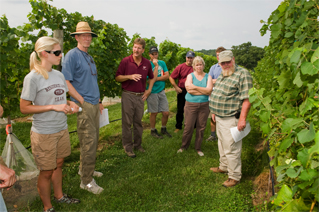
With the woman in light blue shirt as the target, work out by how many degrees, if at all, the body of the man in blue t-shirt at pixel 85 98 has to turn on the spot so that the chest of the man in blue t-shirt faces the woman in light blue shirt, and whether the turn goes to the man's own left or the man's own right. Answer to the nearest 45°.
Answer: approximately 45° to the man's own left

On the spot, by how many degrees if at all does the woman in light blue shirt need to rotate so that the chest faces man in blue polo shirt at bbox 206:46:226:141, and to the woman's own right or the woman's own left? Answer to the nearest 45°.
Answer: approximately 180°

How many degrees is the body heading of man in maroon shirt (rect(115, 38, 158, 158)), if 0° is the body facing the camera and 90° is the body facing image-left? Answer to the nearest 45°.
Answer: approximately 0°

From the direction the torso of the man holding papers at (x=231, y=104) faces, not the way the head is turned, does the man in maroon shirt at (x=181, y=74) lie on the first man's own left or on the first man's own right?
on the first man's own right

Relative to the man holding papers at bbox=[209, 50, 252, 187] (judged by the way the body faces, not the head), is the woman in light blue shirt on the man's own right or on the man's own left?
on the man's own right

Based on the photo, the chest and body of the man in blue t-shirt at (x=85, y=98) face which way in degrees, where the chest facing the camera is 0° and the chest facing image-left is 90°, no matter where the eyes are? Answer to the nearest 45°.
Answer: approximately 315°

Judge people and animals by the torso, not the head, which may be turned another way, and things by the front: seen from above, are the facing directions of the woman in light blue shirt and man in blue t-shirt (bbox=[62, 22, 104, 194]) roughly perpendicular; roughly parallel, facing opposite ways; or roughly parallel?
roughly perpendicular

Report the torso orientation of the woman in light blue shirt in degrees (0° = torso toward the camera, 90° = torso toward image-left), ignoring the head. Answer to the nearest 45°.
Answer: approximately 0°

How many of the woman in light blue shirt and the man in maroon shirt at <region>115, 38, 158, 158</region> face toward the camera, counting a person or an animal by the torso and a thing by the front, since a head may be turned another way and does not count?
2
